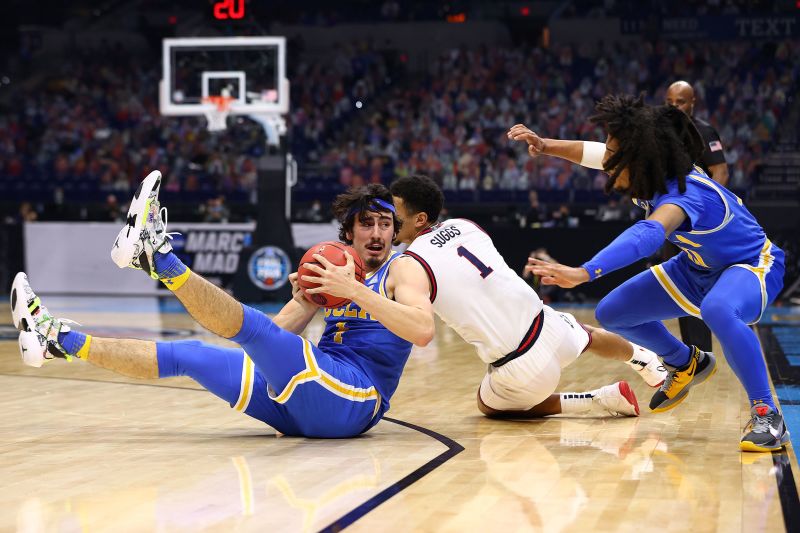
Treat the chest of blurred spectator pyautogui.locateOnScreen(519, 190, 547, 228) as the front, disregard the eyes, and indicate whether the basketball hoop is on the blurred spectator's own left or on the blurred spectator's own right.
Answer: on the blurred spectator's own right

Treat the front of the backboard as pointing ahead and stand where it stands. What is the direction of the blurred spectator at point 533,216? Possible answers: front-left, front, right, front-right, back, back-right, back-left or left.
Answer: left

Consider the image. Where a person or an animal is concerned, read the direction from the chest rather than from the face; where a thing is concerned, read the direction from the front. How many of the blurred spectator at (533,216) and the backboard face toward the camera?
2

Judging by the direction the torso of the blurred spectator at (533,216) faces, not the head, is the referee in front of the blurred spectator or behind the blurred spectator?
in front

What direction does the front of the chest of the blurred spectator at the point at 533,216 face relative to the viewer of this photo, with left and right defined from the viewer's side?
facing the viewer

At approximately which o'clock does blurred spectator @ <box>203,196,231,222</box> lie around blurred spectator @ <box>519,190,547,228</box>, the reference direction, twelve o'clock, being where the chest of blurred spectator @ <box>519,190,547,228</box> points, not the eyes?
blurred spectator @ <box>203,196,231,222</box> is roughly at 3 o'clock from blurred spectator @ <box>519,190,547,228</box>.

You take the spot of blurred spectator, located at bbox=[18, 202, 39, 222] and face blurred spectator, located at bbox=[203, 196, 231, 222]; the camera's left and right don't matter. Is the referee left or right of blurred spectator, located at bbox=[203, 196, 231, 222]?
right

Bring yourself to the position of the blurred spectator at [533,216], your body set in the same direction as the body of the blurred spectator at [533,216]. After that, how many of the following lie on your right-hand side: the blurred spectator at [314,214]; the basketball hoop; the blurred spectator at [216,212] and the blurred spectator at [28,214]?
4

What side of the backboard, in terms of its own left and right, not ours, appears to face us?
front
